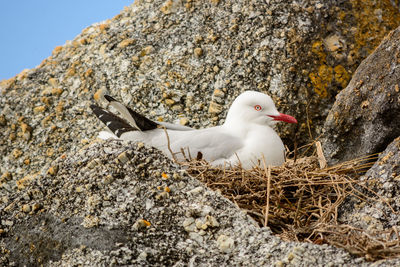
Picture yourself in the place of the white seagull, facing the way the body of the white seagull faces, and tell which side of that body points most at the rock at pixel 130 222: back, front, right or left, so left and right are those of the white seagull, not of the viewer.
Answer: right

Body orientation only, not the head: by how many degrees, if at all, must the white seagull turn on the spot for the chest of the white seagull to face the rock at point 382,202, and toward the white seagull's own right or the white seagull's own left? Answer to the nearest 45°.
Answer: approximately 45° to the white seagull's own right

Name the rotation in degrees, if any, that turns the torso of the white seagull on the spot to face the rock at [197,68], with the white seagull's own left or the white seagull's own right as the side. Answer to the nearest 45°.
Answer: approximately 90° to the white seagull's own left

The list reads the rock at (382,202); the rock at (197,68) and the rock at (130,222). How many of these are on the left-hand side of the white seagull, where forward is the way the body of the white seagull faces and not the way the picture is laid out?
1

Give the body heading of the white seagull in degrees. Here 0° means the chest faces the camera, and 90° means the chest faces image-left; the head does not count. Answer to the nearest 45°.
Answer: approximately 270°

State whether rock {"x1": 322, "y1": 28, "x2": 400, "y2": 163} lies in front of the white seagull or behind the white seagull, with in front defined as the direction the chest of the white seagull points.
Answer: in front
